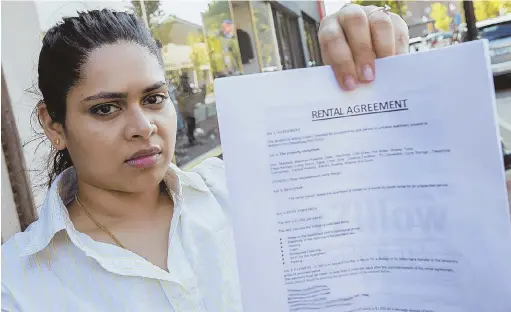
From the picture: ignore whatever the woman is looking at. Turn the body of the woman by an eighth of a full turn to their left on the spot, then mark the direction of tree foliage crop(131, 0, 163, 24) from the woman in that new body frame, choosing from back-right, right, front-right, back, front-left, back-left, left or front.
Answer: left

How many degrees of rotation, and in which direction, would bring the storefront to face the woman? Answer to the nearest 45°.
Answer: approximately 45° to its right

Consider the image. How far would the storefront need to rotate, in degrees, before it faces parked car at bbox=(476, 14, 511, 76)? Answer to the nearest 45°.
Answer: approximately 45° to its left

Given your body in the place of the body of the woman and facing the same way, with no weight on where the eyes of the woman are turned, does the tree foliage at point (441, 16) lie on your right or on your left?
on your left

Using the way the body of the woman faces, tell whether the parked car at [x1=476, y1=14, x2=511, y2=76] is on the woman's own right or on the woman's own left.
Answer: on the woman's own left

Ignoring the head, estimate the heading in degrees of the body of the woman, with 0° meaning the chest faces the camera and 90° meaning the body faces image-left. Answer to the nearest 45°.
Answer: approximately 315°

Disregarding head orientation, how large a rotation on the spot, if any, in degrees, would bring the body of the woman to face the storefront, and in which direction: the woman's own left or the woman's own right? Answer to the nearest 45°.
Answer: approximately 135° to the woman's own left

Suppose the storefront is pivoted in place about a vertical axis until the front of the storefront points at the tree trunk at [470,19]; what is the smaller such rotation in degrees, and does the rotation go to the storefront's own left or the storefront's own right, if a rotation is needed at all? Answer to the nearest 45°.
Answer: approximately 45° to the storefront's own left
